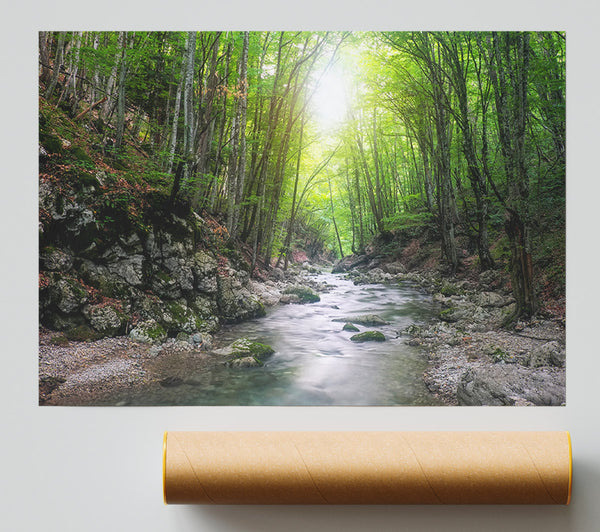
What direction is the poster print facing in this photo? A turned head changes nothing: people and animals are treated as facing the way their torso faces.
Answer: toward the camera
